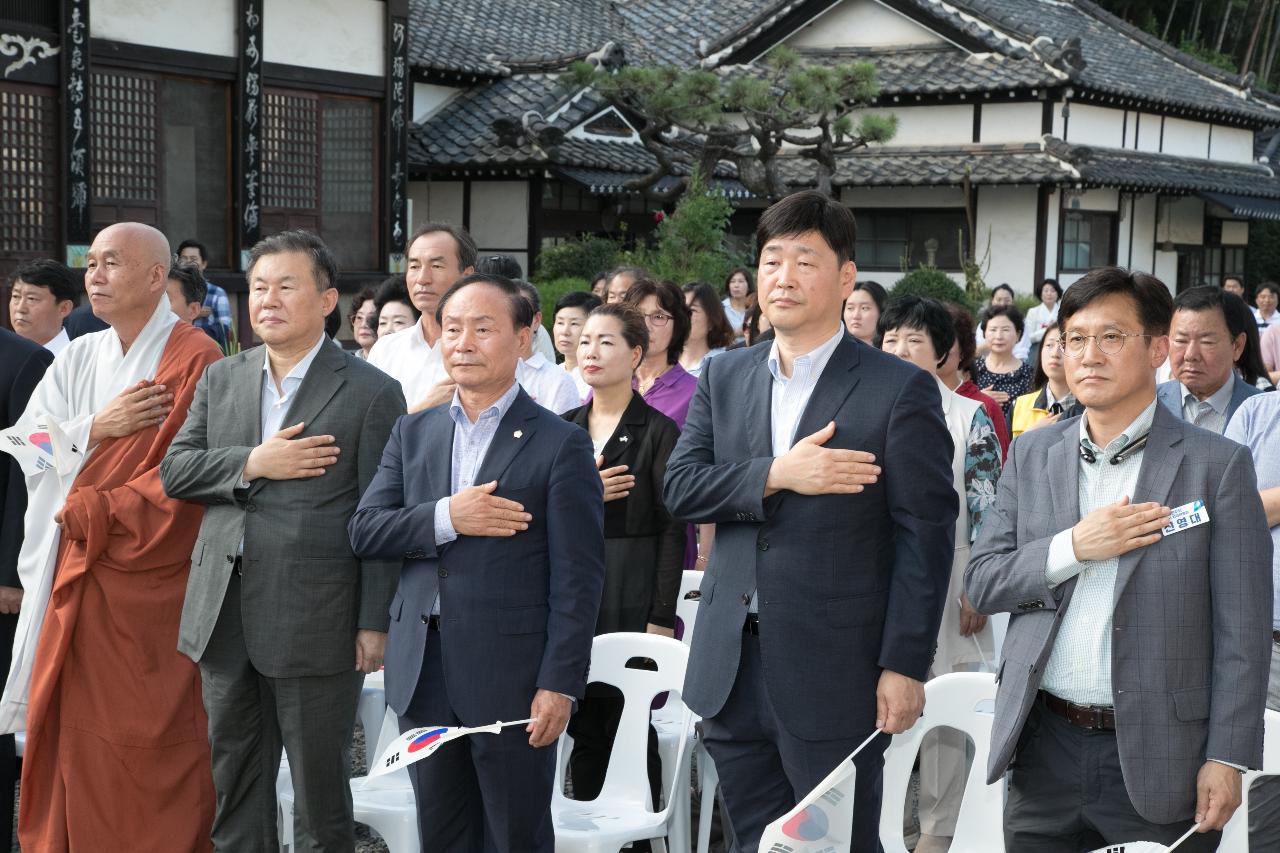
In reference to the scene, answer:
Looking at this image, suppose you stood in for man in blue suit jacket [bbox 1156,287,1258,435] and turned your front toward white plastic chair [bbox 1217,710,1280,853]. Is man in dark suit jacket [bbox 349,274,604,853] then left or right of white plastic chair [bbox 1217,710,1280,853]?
right

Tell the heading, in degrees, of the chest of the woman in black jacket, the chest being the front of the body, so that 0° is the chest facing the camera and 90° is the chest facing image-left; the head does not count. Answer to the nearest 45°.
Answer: approximately 45°

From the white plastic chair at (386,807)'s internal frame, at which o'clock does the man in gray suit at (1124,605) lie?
The man in gray suit is roughly at 9 o'clock from the white plastic chair.

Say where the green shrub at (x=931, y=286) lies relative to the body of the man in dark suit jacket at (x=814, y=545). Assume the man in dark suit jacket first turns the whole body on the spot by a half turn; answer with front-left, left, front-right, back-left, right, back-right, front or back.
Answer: front-left

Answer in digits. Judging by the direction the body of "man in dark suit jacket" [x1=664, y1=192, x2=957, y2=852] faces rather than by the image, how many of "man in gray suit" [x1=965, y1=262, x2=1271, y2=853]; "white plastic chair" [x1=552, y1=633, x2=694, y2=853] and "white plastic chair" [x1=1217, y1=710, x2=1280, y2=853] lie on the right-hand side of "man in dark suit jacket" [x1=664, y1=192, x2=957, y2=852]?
1

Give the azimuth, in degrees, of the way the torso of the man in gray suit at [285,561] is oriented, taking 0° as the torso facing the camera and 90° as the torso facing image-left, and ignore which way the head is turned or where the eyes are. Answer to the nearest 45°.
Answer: approximately 45°

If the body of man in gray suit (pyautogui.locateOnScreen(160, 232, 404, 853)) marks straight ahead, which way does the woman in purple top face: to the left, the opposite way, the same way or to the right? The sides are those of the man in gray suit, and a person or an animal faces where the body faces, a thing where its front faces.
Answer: the same way

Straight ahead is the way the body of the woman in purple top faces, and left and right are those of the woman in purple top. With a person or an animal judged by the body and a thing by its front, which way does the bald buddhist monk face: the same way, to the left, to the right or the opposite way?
the same way

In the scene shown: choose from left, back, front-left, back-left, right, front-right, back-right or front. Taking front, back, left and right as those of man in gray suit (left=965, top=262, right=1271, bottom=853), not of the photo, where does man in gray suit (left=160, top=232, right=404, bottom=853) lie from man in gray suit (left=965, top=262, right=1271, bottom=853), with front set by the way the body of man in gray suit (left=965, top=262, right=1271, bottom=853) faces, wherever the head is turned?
front-right

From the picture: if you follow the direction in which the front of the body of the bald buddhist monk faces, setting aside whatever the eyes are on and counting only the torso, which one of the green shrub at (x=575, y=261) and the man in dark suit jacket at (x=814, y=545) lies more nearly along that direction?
the man in dark suit jacket

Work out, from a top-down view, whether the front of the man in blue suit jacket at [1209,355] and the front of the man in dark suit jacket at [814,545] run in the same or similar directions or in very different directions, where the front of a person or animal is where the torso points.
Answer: same or similar directions

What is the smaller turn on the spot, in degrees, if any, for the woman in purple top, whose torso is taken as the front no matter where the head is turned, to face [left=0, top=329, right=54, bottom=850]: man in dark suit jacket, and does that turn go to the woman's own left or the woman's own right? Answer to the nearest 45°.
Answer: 0° — they already face them

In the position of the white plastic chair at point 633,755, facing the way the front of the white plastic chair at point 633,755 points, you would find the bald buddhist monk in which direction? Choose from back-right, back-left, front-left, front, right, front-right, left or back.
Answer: front-right

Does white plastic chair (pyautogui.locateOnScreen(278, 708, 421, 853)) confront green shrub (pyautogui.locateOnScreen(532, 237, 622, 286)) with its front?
no

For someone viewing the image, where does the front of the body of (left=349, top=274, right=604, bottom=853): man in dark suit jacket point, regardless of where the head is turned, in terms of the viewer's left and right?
facing the viewer and to the left of the viewer

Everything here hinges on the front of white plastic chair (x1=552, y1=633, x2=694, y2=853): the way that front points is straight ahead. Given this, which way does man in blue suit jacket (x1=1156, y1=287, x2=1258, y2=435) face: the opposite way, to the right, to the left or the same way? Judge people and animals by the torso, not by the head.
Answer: the same way

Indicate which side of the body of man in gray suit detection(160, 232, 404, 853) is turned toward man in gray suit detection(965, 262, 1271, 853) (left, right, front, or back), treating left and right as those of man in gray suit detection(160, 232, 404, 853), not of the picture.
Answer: left

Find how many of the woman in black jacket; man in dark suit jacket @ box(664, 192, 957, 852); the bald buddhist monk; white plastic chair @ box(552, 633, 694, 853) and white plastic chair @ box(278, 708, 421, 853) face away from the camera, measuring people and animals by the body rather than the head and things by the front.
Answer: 0

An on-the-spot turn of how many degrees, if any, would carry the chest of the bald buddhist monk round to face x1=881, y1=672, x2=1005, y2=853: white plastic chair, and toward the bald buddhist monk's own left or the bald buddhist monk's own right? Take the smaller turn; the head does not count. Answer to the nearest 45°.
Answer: approximately 90° to the bald buddhist monk's own left
